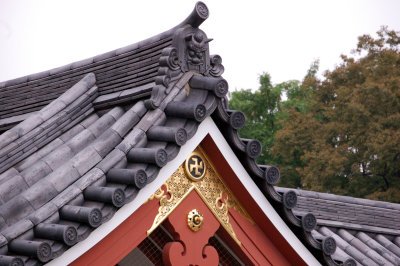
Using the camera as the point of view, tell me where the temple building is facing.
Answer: facing the viewer and to the right of the viewer

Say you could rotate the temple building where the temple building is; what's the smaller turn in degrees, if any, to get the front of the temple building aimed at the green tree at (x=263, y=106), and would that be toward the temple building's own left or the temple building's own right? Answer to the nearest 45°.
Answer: approximately 135° to the temple building's own left

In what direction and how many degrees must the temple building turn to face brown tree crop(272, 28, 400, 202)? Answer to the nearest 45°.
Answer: approximately 135° to its left
